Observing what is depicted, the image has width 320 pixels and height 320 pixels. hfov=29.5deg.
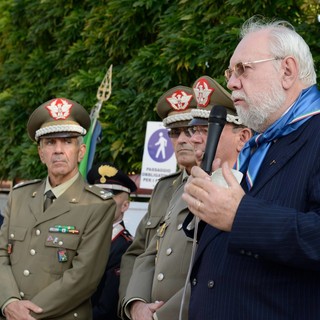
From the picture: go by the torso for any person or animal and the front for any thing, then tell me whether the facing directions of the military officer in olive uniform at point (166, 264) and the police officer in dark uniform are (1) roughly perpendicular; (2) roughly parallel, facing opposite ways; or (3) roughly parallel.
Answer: roughly parallel

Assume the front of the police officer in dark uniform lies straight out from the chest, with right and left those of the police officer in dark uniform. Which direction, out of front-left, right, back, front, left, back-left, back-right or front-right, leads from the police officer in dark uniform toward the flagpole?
back-right

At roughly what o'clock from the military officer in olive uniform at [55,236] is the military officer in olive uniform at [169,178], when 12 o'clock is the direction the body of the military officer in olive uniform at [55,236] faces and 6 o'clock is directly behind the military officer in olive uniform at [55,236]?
the military officer in olive uniform at [169,178] is roughly at 8 o'clock from the military officer in olive uniform at [55,236].

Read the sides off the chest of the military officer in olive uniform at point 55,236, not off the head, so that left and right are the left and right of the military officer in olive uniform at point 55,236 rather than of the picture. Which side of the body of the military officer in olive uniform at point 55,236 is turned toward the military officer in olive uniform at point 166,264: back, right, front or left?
left

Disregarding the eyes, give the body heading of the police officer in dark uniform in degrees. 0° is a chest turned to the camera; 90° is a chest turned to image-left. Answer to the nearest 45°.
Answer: approximately 45°

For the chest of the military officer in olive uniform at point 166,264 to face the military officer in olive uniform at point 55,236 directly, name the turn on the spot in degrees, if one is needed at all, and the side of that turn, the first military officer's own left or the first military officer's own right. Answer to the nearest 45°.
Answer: approximately 90° to the first military officer's own right

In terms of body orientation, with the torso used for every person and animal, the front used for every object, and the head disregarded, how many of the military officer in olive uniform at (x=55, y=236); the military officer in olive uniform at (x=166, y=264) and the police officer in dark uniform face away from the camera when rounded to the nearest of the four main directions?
0

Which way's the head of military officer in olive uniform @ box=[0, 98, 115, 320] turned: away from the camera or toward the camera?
toward the camera
